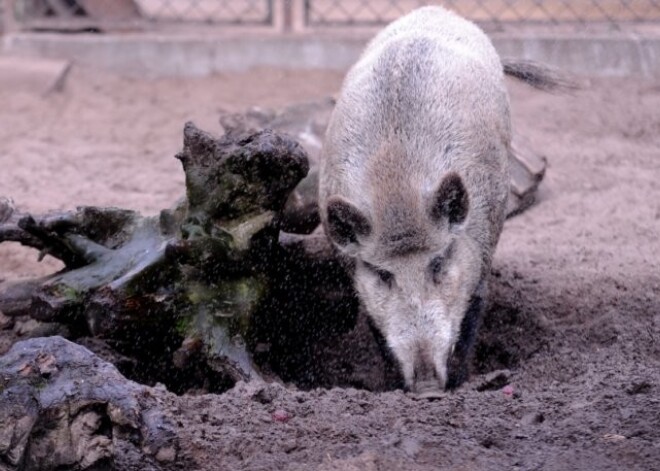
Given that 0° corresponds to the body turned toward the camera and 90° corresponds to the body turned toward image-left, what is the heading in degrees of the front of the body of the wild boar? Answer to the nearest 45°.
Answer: approximately 0°

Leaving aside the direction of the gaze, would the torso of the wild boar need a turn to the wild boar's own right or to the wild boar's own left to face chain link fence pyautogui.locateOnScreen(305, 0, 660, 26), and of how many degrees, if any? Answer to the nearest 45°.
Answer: approximately 180°

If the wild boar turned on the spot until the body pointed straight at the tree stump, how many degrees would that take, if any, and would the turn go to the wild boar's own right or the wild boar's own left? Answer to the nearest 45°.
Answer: approximately 45° to the wild boar's own right

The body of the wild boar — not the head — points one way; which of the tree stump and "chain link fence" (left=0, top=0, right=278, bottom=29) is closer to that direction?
the tree stump

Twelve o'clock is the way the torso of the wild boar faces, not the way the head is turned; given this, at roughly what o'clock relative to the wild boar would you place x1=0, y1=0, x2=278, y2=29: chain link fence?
The chain link fence is roughly at 5 o'clock from the wild boar.

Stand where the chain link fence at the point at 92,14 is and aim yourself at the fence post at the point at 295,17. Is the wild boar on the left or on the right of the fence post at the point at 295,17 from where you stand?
right

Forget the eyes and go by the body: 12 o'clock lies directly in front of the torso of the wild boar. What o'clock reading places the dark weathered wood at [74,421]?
The dark weathered wood is roughly at 1 o'clock from the wild boar.

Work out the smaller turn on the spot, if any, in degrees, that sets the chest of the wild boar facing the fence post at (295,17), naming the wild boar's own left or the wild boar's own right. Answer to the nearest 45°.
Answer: approximately 180°

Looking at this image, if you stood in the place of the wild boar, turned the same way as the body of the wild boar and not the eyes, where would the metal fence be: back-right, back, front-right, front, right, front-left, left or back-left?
back

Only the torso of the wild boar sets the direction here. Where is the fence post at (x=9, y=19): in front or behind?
behind
